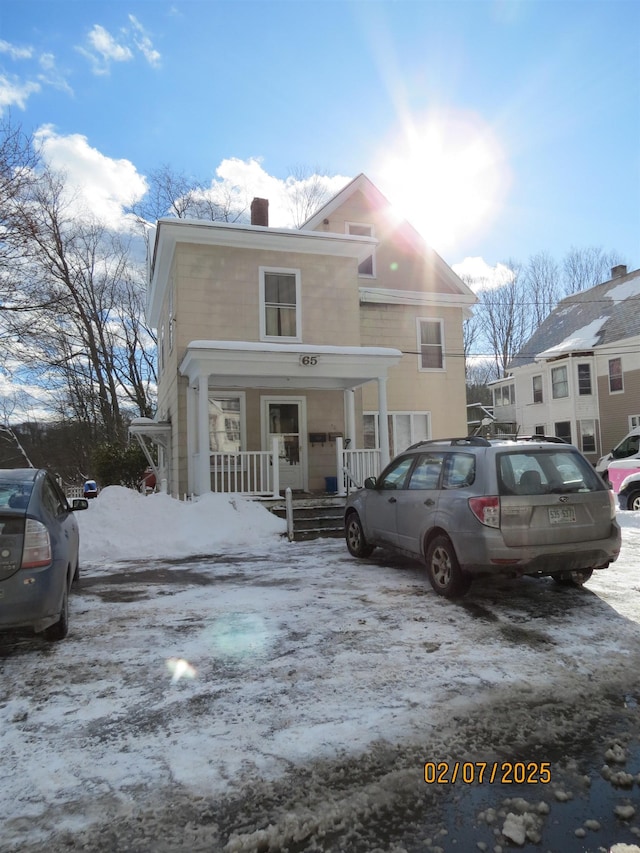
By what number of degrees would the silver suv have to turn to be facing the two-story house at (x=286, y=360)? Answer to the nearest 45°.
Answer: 0° — it already faces it

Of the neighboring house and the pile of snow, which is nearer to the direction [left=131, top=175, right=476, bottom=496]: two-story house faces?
the pile of snow

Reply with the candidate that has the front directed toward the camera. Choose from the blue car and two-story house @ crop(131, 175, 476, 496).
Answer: the two-story house

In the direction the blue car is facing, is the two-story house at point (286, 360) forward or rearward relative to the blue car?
forward

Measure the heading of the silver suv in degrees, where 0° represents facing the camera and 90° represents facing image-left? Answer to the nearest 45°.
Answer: approximately 135°

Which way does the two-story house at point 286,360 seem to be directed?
toward the camera

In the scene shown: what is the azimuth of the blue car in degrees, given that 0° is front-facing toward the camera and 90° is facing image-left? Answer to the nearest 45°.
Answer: approximately 180°

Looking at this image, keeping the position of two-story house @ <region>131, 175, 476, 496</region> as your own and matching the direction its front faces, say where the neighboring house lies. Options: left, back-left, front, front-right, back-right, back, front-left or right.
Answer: back-left

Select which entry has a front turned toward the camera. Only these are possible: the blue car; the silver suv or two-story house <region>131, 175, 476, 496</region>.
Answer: the two-story house

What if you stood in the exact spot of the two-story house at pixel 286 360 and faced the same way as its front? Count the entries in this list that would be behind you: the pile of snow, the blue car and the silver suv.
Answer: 0

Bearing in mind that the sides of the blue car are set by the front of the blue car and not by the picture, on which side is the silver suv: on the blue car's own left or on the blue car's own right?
on the blue car's own right

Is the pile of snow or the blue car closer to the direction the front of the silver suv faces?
the pile of snow

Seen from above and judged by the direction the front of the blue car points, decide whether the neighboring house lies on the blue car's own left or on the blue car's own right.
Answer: on the blue car's own right

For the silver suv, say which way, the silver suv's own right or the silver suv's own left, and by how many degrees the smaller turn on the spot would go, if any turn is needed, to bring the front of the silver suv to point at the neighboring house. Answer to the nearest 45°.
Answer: approximately 45° to the silver suv's own right

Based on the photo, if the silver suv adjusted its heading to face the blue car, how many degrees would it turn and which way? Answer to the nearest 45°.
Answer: approximately 90° to its left

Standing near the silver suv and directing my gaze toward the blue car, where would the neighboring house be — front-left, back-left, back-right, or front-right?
back-right

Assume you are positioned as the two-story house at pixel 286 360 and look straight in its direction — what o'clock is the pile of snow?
The pile of snow is roughly at 1 o'clock from the two-story house.

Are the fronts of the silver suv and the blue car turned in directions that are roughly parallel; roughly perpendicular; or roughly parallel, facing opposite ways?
roughly parallel

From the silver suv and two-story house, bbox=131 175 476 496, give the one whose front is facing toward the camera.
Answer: the two-story house
